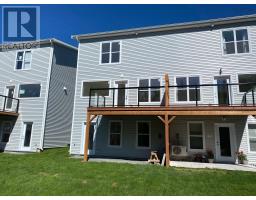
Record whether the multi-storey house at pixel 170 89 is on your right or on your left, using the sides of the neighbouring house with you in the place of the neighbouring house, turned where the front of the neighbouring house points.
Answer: on your right

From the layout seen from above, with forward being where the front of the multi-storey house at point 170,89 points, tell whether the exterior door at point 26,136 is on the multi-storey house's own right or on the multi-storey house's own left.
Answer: on the multi-storey house's own left

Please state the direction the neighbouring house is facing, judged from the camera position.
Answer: facing away from the viewer and to the right of the viewer
